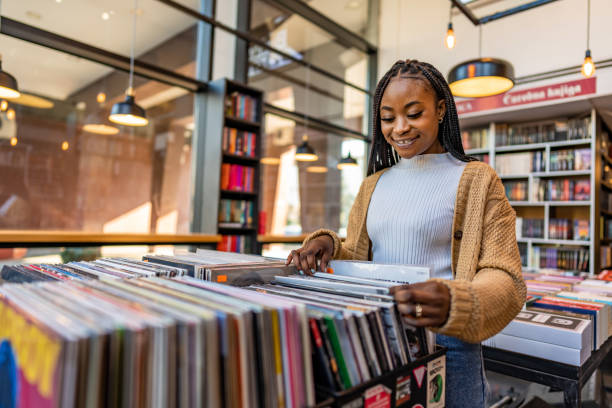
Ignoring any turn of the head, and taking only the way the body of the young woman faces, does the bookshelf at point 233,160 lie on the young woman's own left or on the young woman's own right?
on the young woman's own right

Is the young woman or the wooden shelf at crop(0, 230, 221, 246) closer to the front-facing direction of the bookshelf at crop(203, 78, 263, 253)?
the young woman

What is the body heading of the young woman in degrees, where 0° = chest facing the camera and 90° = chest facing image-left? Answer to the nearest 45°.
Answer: approximately 45°

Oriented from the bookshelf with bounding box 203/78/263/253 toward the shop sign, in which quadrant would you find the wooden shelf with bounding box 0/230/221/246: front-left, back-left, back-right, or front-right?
back-right

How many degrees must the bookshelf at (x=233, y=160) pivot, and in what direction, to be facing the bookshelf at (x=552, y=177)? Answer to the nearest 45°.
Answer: approximately 45° to its left

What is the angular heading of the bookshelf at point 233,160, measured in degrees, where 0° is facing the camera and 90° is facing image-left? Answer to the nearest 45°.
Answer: approximately 315°
